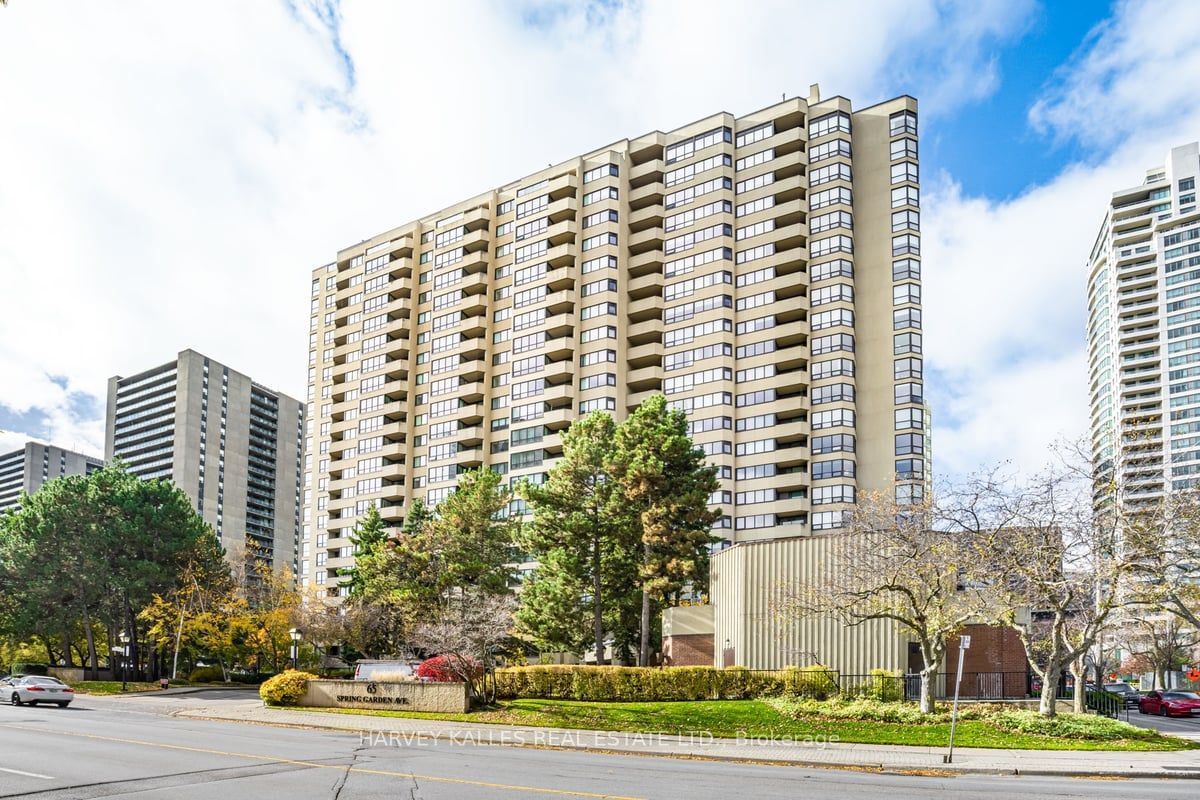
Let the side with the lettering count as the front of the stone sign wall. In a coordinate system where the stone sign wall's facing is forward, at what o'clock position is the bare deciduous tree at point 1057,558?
The bare deciduous tree is roughly at 10 o'clock from the stone sign wall.

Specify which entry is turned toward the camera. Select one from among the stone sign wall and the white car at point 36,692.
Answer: the stone sign wall

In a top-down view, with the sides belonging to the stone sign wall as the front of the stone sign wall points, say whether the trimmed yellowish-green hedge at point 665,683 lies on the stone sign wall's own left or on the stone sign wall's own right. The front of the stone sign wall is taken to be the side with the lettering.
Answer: on the stone sign wall's own left

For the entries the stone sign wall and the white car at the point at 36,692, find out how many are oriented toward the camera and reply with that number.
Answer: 1

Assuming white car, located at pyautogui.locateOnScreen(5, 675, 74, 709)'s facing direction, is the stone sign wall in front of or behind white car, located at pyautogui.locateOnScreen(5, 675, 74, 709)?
behind

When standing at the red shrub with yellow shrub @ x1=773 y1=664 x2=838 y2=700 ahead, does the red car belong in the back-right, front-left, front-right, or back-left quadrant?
front-left

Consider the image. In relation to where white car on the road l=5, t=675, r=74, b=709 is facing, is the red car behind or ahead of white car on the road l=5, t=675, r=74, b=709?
behind

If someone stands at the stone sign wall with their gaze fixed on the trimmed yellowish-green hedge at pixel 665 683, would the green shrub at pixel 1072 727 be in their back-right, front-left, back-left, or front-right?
front-right

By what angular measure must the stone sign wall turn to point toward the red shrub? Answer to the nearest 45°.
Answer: approximately 90° to its left

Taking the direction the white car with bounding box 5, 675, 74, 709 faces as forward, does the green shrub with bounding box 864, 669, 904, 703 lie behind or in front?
behind

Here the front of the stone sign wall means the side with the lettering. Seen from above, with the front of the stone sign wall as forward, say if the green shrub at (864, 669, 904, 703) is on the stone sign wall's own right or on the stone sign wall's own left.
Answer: on the stone sign wall's own left

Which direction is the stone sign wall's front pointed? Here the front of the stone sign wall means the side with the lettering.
toward the camera

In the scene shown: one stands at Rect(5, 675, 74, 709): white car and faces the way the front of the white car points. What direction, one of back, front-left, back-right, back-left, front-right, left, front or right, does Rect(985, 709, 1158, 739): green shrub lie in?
back

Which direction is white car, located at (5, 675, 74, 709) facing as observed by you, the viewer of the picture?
facing away from the viewer and to the left of the viewer

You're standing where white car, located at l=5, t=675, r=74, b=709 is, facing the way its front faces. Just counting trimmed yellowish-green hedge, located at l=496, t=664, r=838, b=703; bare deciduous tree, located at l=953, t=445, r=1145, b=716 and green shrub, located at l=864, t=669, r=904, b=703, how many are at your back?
3

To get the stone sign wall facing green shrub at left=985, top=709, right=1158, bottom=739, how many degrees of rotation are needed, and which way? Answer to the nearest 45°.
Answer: approximately 45° to its left
